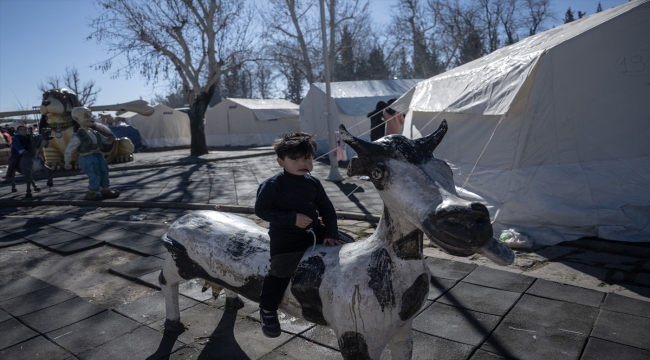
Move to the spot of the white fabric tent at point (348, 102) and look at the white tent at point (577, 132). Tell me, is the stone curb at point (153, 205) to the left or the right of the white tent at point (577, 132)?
right

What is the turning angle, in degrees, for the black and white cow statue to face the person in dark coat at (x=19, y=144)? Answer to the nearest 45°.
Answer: approximately 180°

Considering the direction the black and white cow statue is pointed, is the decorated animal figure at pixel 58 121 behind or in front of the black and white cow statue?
behind

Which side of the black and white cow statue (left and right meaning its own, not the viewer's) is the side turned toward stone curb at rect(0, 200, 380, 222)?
back

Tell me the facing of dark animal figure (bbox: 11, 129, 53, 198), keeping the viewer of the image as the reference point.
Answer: facing the viewer and to the right of the viewer

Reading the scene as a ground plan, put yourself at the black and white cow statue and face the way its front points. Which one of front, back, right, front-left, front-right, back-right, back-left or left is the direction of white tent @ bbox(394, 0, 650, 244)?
left

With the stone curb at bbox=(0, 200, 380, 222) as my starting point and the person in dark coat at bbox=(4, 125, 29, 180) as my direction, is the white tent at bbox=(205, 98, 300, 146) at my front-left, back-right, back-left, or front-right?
front-right

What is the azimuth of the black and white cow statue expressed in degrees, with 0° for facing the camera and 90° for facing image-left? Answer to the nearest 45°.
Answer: approximately 315°

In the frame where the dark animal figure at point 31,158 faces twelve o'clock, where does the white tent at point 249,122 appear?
The white tent is roughly at 9 o'clock from the dark animal figure.

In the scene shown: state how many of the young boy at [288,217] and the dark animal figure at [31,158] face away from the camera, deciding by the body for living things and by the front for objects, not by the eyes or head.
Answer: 0

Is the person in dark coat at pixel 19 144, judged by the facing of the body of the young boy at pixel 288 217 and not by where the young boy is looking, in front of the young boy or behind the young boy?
behind

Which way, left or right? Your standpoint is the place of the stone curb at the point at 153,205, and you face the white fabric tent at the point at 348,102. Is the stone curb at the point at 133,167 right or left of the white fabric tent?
left

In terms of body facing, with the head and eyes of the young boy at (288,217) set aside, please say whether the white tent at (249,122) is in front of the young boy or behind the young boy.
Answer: behind
